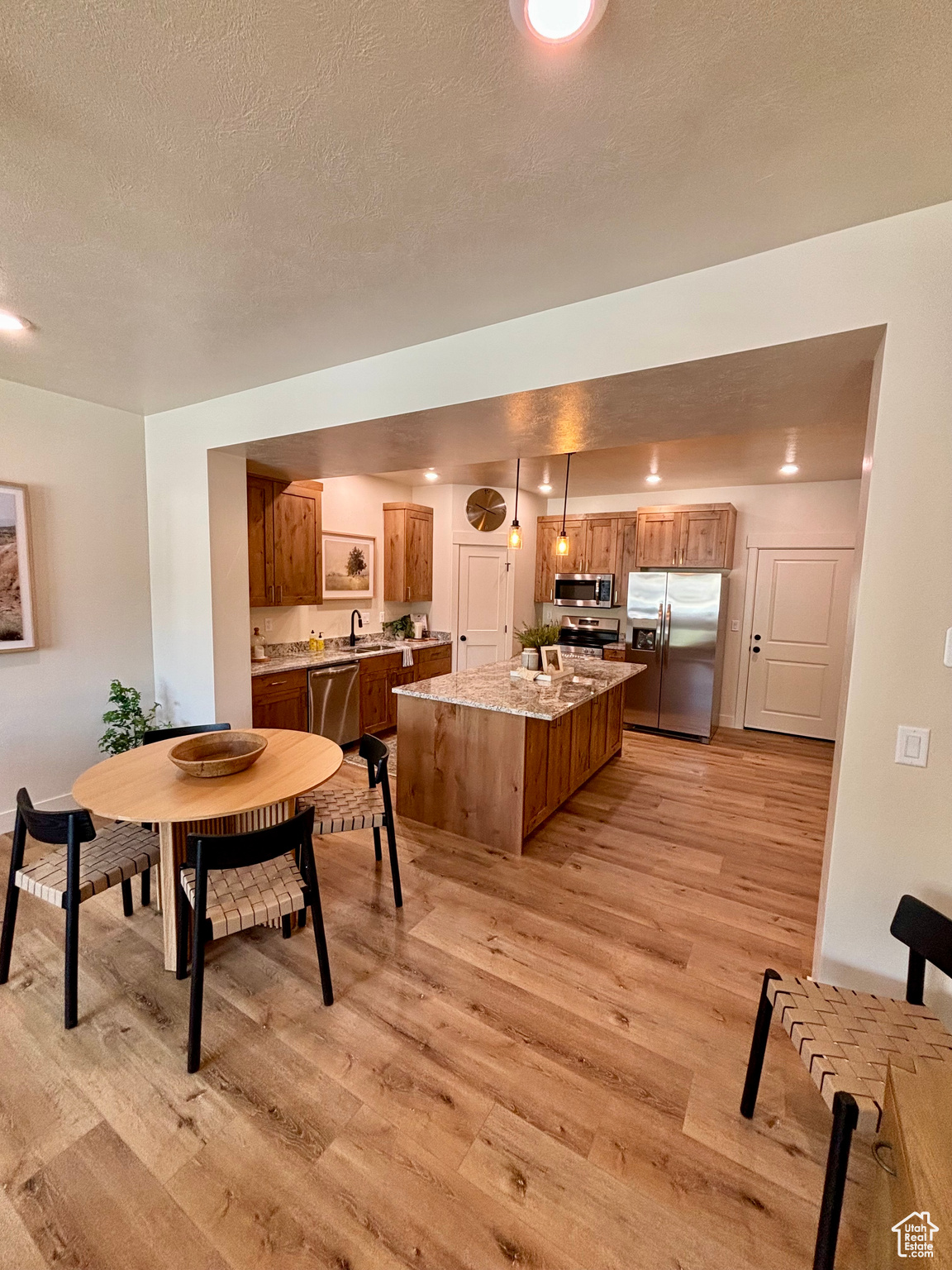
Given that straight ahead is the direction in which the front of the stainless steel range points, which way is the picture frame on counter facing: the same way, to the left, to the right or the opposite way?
the same way

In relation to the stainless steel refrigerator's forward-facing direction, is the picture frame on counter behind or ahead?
ahead

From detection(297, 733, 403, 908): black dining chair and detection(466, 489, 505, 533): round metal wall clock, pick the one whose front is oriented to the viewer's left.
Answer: the black dining chair

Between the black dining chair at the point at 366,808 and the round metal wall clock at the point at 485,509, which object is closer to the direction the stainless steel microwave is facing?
the black dining chair

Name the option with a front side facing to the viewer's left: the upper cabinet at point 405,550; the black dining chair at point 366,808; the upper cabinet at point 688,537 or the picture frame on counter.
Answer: the black dining chair

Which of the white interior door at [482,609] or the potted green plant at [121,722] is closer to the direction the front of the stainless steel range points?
the potted green plant

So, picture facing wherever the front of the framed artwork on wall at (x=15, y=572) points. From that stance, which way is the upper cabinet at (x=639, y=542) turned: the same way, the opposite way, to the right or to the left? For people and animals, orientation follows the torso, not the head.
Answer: to the right

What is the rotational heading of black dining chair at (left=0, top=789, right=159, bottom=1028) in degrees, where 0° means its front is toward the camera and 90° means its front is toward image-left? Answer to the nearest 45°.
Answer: approximately 225°

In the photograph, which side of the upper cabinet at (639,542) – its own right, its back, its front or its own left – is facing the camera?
front

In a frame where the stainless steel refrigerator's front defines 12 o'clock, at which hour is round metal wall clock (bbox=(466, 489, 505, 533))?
The round metal wall clock is roughly at 3 o'clock from the stainless steel refrigerator.

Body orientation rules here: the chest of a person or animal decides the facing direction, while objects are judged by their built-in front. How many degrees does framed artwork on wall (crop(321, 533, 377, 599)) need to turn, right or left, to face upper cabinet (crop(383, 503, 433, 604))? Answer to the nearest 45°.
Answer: approximately 90° to its left

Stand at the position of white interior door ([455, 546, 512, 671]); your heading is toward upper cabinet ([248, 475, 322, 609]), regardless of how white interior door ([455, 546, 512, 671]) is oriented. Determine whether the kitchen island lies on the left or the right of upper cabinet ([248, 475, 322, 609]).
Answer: left

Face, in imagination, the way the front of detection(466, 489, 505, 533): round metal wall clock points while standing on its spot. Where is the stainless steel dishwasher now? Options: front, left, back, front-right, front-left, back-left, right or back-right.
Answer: front-right

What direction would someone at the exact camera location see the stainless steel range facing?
facing the viewer

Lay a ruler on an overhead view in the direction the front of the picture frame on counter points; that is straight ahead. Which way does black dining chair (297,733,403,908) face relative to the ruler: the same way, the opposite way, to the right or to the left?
to the right

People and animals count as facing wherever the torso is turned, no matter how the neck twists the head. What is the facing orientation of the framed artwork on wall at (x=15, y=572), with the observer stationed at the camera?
facing the viewer and to the right of the viewer

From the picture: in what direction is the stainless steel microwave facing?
toward the camera

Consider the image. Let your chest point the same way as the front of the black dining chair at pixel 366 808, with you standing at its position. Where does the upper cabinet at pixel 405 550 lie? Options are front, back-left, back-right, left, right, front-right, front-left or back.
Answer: right

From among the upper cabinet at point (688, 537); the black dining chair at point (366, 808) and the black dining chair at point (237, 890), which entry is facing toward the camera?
the upper cabinet
